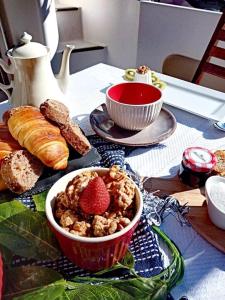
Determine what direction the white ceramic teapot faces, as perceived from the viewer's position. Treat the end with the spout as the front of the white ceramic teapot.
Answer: facing to the right of the viewer
